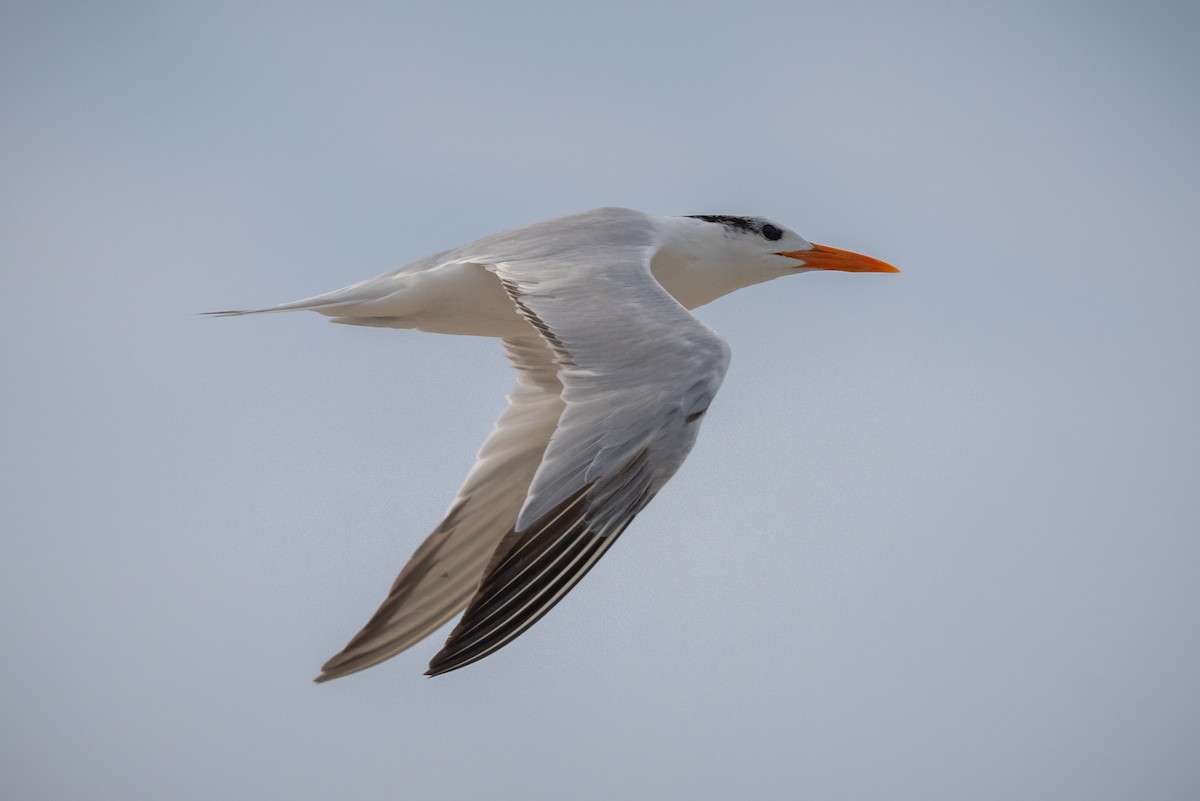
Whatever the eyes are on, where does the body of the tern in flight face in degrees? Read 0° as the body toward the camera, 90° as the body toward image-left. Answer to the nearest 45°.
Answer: approximately 270°
